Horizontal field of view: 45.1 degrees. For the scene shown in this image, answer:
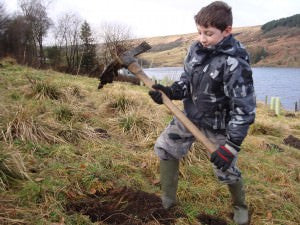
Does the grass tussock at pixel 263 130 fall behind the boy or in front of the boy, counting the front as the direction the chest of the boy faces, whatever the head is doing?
behind

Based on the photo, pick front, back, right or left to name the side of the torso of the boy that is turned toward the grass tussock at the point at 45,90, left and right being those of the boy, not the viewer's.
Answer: right

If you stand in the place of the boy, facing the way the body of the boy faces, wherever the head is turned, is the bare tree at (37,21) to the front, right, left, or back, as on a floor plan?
right

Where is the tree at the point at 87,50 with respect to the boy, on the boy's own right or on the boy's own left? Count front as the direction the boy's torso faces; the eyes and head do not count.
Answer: on the boy's own right

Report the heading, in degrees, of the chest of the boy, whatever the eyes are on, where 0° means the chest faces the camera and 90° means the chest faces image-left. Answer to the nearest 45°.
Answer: approximately 45°

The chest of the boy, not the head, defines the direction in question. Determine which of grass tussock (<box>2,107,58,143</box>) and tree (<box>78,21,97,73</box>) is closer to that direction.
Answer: the grass tussock

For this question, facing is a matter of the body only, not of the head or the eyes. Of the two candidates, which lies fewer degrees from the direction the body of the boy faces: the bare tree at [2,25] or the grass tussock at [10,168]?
the grass tussock
